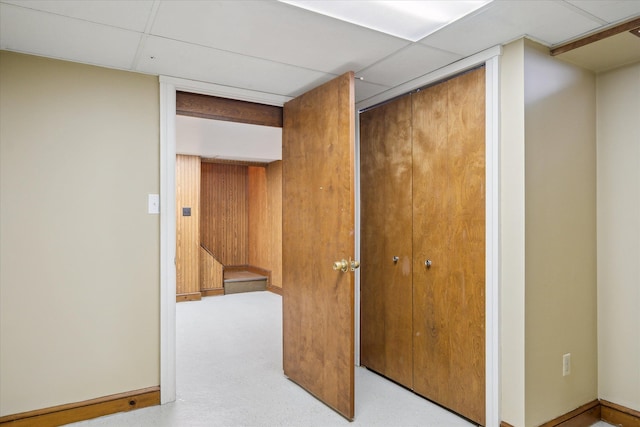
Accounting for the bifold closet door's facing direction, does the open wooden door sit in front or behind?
in front

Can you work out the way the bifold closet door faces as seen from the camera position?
facing the viewer and to the left of the viewer
